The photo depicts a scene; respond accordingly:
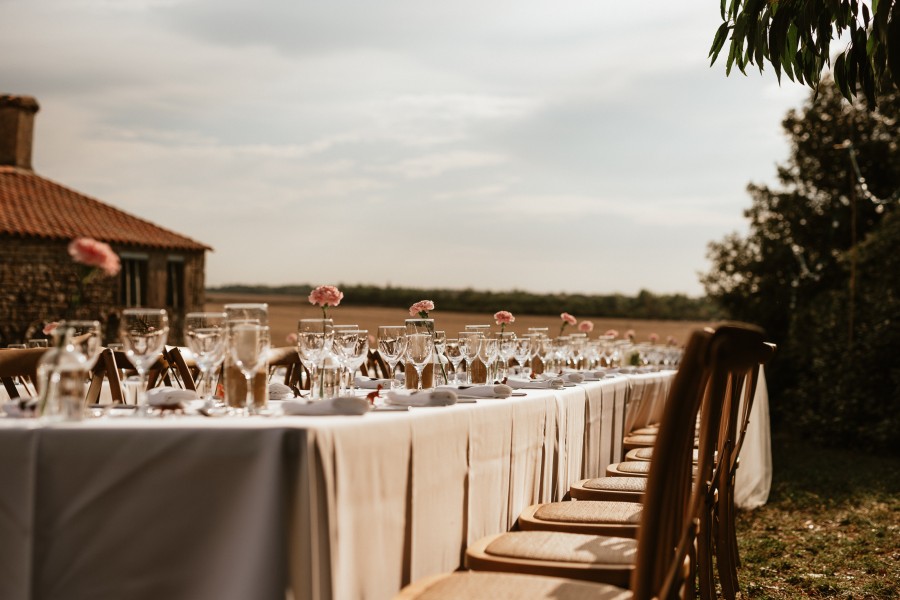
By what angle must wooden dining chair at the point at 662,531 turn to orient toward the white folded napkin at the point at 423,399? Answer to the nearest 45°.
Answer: approximately 45° to its right

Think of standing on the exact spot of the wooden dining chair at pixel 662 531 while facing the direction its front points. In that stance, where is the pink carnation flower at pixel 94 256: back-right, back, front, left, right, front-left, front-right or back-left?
front

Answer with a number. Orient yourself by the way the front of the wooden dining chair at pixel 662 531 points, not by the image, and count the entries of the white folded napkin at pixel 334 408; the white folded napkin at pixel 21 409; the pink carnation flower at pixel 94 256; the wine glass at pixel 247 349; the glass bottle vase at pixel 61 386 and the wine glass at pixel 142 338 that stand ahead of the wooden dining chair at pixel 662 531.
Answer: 6

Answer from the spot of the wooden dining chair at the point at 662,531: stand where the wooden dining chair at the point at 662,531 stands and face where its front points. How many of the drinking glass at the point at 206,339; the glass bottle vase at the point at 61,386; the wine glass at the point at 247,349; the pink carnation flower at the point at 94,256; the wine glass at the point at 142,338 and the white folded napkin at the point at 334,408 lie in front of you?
6

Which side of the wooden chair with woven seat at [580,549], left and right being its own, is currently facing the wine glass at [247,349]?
front

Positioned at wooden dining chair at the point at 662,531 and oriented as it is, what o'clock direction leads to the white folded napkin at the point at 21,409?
The white folded napkin is roughly at 12 o'clock from the wooden dining chair.

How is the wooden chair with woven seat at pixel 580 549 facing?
to the viewer's left

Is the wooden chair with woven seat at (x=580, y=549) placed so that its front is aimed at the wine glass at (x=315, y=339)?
yes

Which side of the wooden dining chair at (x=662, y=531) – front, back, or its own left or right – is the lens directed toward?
left

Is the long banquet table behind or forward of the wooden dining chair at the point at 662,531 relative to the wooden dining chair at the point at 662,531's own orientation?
forward

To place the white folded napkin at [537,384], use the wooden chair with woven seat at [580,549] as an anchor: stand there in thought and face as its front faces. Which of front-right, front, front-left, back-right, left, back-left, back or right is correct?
right

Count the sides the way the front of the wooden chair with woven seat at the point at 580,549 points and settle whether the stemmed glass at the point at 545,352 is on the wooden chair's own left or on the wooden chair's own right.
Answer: on the wooden chair's own right
